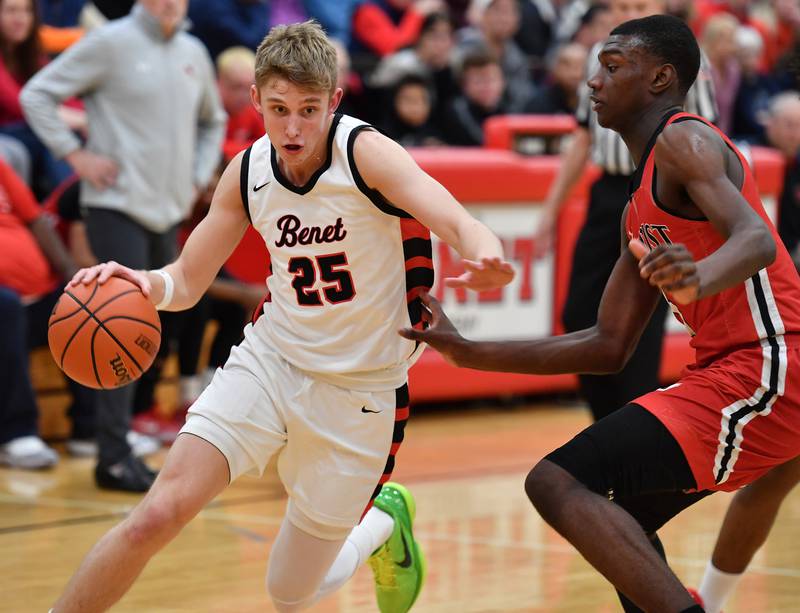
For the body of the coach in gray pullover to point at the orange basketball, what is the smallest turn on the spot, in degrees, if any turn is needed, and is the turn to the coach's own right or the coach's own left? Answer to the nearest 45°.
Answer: approximately 45° to the coach's own right

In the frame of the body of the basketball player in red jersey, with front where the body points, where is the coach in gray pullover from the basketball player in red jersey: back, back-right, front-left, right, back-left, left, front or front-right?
front-right

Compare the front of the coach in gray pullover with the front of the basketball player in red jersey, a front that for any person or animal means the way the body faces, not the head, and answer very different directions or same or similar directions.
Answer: very different directions

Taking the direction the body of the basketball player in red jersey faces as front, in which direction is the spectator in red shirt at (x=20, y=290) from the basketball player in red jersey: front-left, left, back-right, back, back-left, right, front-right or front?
front-right

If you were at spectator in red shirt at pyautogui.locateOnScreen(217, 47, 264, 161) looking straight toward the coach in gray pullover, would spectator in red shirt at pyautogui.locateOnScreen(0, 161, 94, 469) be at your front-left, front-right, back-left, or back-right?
front-right

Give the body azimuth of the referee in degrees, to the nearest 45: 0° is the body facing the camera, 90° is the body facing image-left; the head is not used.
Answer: approximately 45°

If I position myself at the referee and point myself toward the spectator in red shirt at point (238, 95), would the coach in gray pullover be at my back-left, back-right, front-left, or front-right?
front-left

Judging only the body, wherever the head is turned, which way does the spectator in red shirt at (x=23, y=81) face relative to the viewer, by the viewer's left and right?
facing the viewer and to the right of the viewer

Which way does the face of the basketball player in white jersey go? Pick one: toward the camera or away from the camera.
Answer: toward the camera

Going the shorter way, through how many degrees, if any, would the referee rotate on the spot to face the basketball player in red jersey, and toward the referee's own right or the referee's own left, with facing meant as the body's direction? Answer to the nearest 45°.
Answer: approximately 45° to the referee's own left

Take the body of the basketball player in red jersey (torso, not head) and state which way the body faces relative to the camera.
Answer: to the viewer's left

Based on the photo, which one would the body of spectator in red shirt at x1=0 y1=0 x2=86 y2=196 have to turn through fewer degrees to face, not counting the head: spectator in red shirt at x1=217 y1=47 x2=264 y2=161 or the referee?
the referee

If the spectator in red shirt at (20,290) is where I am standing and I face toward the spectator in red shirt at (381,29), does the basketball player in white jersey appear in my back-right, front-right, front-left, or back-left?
back-right

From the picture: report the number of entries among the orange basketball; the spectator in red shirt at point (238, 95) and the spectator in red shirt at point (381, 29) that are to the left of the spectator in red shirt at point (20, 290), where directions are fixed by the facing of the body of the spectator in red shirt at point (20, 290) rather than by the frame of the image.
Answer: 2
